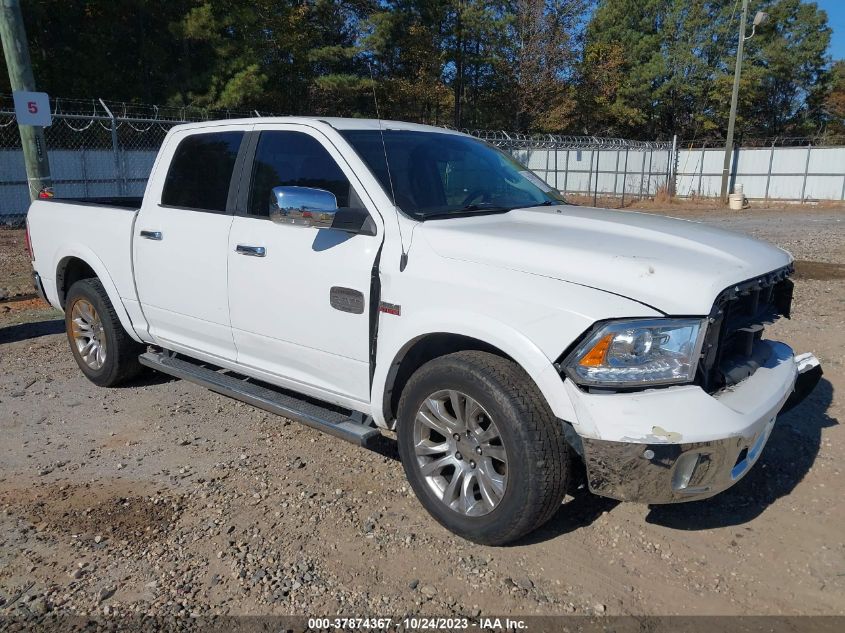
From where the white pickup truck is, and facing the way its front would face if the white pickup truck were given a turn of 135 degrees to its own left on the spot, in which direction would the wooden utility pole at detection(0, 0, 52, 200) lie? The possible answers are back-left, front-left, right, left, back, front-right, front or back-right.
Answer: front-left

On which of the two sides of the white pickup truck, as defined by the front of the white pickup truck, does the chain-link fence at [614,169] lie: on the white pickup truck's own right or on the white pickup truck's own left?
on the white pickup truck's own left

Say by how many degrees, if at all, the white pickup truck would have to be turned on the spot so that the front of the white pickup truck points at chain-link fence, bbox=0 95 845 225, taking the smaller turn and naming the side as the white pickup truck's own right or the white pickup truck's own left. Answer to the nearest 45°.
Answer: approximately 135° to the white pickup truck's own left

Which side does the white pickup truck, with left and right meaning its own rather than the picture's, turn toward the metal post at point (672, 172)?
left

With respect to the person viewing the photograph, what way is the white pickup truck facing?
facing the viewer and to the right of the viewer
